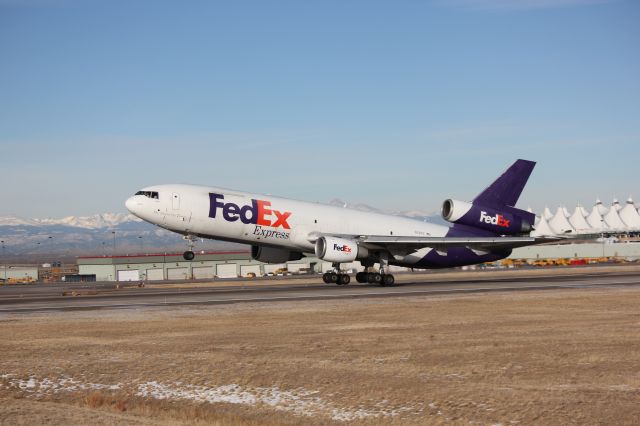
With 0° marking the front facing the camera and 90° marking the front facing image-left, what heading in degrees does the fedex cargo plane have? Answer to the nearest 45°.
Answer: approximately 45°
